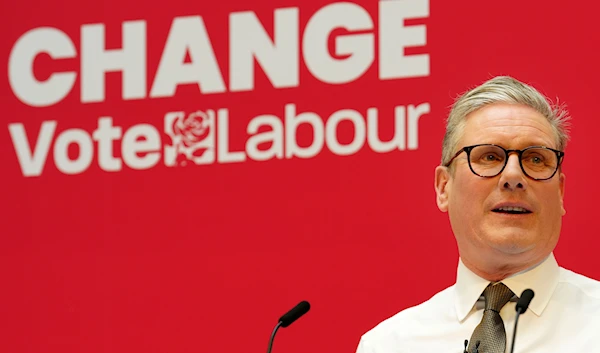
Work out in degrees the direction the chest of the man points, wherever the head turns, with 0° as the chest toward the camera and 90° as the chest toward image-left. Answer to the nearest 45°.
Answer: approximately 0°
